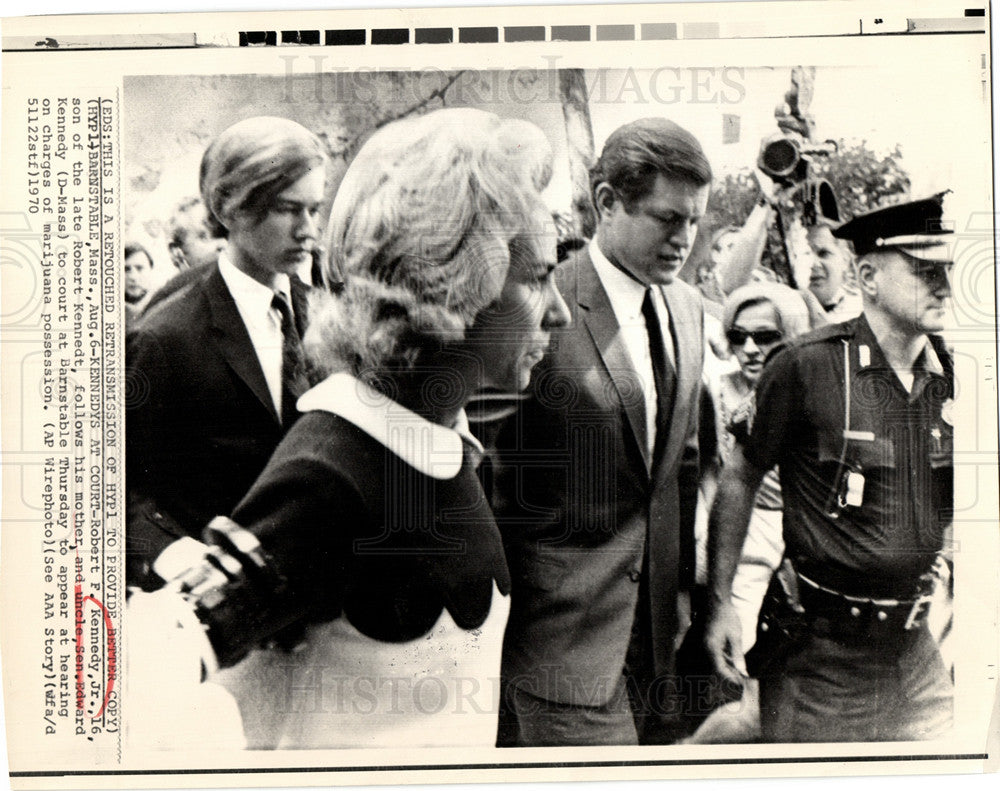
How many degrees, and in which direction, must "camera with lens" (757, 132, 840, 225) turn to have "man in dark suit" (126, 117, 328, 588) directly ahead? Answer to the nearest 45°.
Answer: approximately 45° to its right

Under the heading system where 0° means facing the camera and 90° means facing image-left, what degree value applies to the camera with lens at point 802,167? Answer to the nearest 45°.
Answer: approximately 45°

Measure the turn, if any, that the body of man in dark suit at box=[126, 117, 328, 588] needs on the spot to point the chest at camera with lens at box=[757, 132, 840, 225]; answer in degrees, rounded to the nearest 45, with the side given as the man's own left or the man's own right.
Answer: approximately 45° to the man's own left
